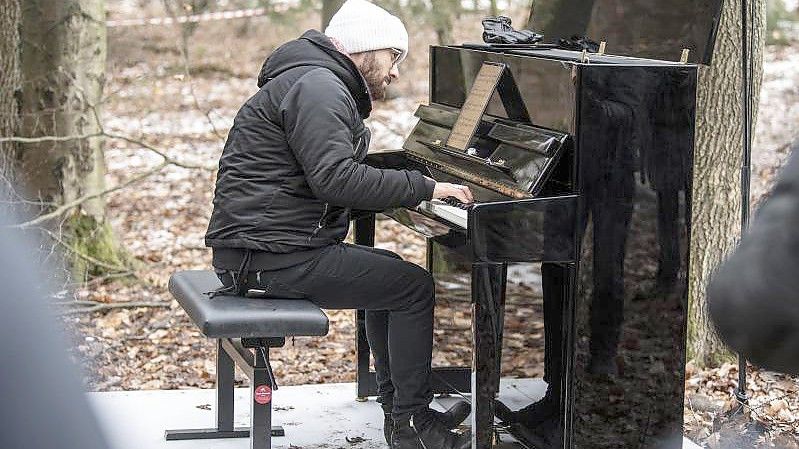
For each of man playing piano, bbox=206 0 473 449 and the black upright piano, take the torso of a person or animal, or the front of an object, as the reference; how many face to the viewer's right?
1

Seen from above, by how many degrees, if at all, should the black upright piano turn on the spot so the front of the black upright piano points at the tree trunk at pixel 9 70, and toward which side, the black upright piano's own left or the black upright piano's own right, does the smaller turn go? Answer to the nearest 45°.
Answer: approximately 45° to the black upright piano's own right

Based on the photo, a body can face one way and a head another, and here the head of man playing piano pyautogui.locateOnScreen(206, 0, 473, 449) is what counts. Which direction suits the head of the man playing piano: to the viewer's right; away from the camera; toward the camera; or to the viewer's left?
to the viewer's right

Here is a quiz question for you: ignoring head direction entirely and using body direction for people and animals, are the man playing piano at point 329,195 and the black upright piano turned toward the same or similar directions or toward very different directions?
very different directions

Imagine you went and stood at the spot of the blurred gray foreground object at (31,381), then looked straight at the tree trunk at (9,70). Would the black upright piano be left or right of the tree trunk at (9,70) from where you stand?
right

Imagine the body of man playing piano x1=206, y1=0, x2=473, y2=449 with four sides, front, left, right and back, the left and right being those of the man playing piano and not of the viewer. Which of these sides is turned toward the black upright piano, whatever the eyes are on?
front

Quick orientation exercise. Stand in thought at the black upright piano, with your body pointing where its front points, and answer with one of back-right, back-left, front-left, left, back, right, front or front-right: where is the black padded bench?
front

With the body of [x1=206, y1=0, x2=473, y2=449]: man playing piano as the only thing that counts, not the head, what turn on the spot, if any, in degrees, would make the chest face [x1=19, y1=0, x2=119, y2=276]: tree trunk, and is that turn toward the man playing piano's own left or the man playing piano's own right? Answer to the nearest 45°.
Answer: approximately 135° to the man playing piano's own left

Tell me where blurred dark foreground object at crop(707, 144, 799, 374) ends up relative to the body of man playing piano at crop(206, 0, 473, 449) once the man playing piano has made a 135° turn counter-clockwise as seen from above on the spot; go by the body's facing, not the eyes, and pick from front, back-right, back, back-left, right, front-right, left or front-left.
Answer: back-left

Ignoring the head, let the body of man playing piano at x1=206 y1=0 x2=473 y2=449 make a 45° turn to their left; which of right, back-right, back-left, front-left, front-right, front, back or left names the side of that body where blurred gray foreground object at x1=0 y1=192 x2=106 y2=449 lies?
back-right

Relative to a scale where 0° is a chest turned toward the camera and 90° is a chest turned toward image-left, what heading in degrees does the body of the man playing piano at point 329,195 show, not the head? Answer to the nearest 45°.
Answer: approximately 270°

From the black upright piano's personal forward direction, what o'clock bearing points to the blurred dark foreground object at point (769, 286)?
The blurred dark foreground object is roughly at 9 o'clock from the black upright piano.

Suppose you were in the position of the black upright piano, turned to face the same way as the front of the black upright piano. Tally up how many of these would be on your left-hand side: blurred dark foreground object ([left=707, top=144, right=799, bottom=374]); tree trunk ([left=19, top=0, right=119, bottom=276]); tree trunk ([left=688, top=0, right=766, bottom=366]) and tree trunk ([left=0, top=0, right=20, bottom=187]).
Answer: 1

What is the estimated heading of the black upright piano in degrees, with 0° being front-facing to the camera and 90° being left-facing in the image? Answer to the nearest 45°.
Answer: approximately 90°

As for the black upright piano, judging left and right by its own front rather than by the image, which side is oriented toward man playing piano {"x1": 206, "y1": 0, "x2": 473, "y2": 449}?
front
